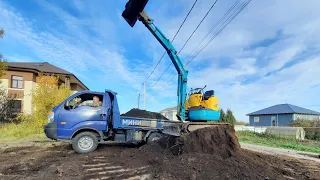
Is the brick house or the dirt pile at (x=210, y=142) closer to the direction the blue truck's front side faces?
the brick house

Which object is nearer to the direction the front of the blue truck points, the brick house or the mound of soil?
the brick house

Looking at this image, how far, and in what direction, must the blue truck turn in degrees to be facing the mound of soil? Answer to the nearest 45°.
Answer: approximately 135° to its left

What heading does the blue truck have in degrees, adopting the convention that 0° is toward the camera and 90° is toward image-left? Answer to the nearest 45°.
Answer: approximately 90°

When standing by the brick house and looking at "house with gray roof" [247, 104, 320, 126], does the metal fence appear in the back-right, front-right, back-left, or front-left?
front-right

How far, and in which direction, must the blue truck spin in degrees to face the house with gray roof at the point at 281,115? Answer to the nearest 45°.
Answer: approximately 135° to its right

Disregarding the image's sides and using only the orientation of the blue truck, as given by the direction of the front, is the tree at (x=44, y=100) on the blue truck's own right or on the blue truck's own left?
on the blue truck's own right
